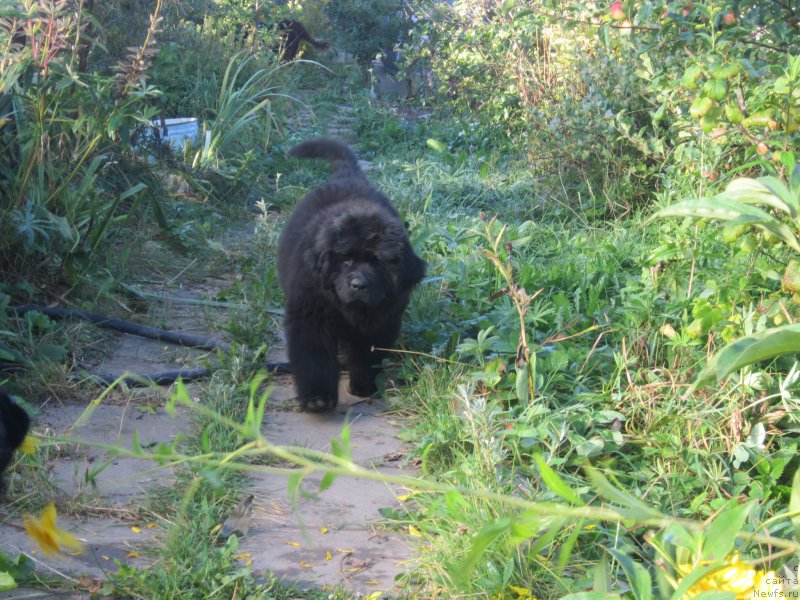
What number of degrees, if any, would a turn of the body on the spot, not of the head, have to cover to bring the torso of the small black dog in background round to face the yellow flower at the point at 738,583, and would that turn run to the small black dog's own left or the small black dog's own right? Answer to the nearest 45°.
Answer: approximately 45° to the small black dog's own left

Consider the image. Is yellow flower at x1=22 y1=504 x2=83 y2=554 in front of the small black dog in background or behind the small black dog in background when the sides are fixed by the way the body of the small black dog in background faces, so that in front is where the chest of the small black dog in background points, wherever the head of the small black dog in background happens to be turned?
in front

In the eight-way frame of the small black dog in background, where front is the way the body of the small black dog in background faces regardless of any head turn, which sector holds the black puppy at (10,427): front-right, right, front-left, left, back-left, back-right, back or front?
front-left

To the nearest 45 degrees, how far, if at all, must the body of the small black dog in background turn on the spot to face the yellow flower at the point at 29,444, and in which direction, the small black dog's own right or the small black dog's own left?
approximately 45° to the small black dog's own left

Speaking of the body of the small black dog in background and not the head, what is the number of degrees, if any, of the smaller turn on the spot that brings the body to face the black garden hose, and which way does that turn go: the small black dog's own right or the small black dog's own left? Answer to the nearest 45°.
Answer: approximately 45° to the small black dog's own left

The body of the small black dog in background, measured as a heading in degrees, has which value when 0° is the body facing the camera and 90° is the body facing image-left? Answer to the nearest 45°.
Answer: approximately 45°

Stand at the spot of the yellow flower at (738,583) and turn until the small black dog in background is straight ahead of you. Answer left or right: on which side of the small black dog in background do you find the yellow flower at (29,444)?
left

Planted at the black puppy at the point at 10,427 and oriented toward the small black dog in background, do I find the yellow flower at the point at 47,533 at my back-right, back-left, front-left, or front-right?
back-right
